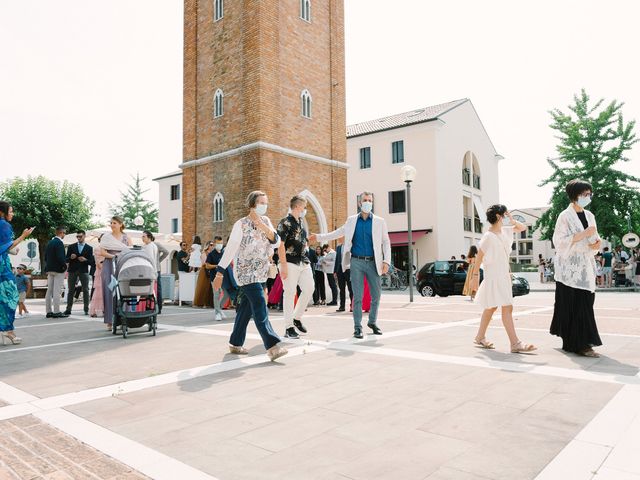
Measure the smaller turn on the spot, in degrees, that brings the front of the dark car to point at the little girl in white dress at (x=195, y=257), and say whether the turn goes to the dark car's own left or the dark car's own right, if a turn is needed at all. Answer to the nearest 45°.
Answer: approximately 135° to the dark car's own right

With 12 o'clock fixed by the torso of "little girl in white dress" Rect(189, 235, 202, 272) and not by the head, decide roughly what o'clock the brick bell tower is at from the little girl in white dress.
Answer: The brick bell tower is roughly at 1 o'clock from the little girl in white dress.

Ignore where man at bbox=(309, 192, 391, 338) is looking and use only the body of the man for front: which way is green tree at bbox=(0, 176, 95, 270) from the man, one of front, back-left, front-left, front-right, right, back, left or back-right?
back-right

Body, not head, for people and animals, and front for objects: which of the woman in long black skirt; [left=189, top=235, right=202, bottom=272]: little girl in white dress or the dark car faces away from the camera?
the little girl in white dress

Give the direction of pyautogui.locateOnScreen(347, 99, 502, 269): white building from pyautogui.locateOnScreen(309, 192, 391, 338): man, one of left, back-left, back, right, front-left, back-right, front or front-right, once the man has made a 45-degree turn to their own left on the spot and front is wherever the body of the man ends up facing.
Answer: back-left

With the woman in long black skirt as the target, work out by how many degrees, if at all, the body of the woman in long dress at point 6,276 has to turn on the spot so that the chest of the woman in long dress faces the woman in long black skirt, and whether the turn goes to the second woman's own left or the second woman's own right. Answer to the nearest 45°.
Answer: approximately 45° to the second woman's own right

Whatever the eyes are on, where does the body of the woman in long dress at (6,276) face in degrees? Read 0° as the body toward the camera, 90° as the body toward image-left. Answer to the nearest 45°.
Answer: approximately 270°

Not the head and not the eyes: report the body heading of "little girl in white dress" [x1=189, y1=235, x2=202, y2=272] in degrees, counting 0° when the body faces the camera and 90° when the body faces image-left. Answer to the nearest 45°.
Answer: approximately 180°
